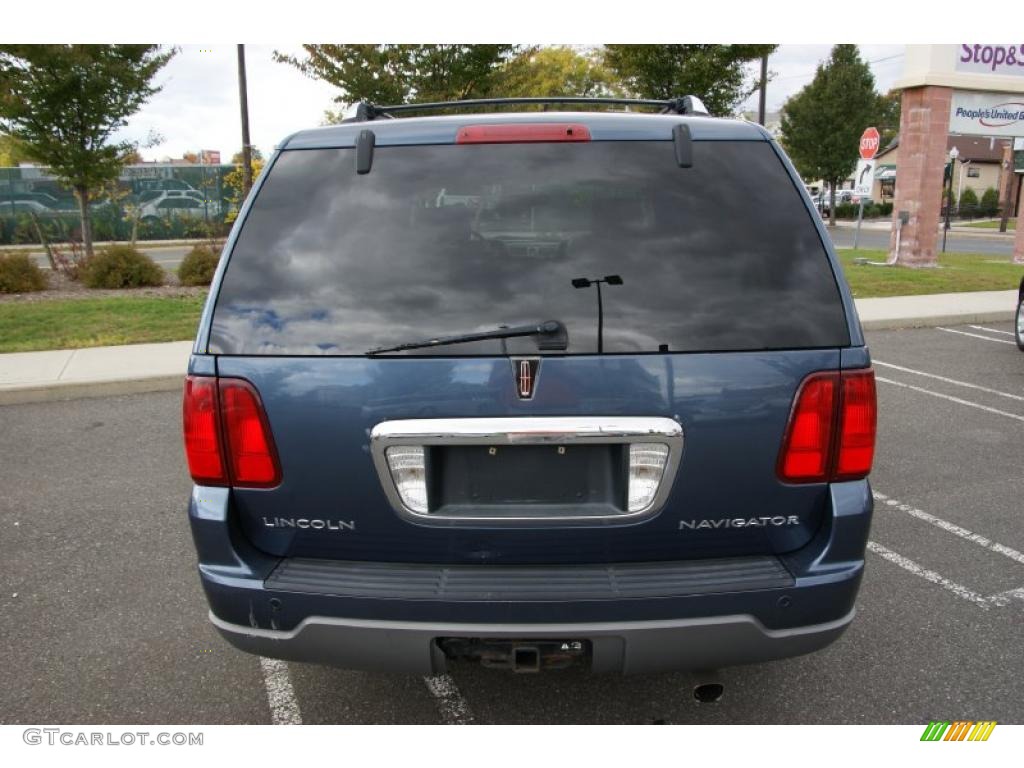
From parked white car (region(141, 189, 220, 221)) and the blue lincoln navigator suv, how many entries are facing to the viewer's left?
1

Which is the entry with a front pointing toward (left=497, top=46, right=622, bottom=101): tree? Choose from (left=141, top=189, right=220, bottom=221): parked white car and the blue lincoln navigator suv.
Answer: the blue lincoln navigator suv

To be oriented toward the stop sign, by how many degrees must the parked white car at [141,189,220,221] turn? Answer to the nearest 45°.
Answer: approximately 135° to its left

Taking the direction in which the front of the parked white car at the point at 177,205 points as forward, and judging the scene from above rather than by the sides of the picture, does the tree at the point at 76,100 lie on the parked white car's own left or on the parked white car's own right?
on the parked white car's own left

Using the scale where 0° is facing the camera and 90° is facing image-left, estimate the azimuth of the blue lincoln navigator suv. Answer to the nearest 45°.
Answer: approximately 180°

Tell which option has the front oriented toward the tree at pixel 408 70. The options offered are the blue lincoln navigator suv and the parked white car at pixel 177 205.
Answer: the blue lincoln navigator suv

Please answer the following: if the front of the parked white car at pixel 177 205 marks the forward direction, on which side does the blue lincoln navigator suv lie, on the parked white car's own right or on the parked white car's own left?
on the parked white car's own left

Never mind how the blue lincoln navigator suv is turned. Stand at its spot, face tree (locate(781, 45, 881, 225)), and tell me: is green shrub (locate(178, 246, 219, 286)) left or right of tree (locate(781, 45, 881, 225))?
left

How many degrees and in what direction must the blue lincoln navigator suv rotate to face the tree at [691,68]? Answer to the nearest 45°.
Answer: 0° — it already faces it

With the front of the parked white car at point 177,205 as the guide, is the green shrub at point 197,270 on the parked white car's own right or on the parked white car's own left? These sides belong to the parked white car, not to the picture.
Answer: on the parked white car's own left

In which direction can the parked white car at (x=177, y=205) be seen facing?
to the viewer's left

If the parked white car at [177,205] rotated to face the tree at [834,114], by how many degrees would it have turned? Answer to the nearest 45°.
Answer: approximately 180°

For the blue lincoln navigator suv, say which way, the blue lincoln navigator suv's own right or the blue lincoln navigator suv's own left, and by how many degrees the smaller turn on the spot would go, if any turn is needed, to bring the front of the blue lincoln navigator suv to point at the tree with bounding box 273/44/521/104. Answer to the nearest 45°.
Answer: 0° — it already faces it

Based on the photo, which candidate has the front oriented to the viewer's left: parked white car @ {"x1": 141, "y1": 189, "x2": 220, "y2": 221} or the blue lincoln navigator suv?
the parked white car
